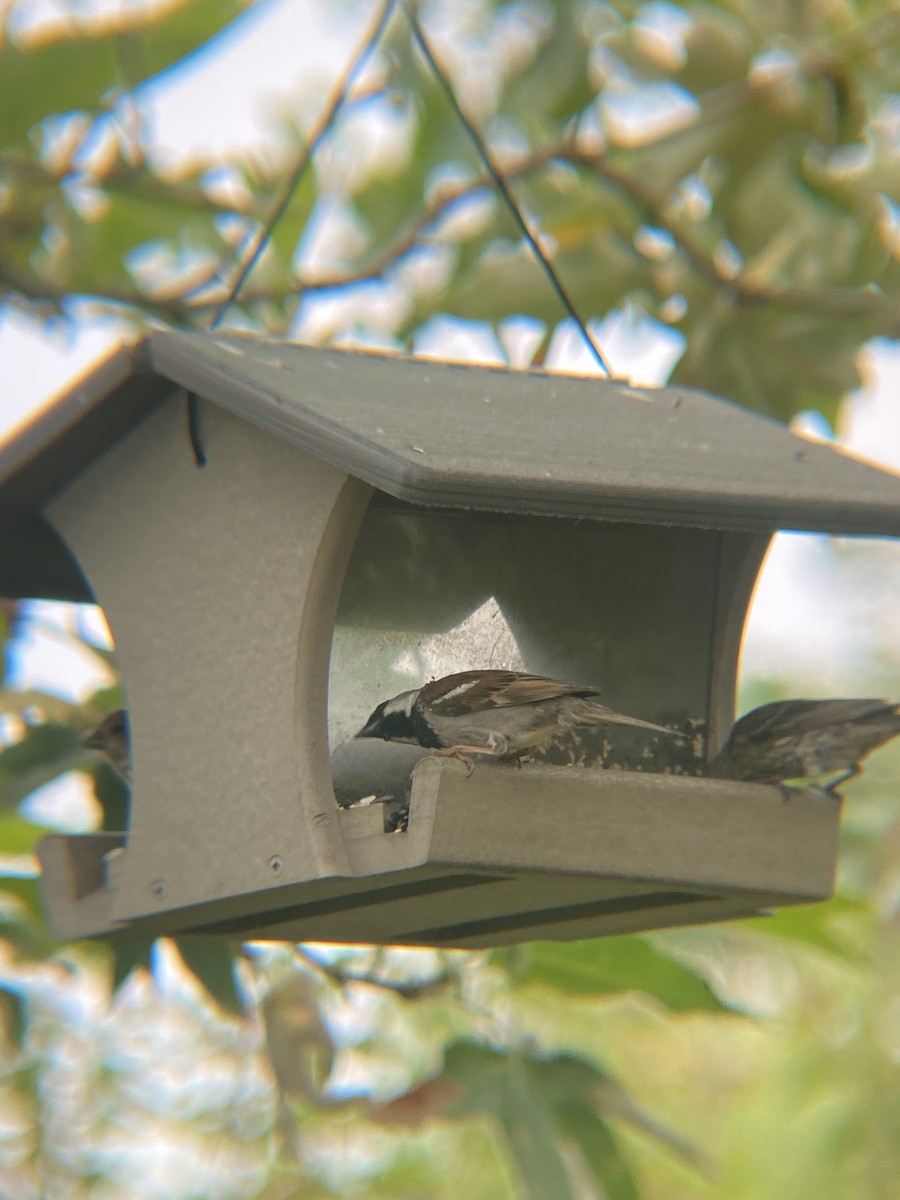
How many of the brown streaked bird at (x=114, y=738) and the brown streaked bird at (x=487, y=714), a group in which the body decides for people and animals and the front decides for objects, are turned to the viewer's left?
2

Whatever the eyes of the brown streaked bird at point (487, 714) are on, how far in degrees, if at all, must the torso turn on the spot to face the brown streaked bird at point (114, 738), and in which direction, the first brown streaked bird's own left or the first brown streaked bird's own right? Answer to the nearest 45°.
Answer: approximately 45° to the first brown streaked bird's own right

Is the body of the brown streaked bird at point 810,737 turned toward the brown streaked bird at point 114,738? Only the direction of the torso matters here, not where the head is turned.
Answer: yes

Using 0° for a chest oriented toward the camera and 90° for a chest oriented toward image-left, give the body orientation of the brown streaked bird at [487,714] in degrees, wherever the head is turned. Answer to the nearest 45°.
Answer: approximately 90°

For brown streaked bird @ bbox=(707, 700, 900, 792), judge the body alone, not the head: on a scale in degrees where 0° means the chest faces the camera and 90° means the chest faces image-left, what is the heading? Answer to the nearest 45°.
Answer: approximately 90°

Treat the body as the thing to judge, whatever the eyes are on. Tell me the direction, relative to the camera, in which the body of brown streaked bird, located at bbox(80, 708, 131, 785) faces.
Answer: to the viewer's left
